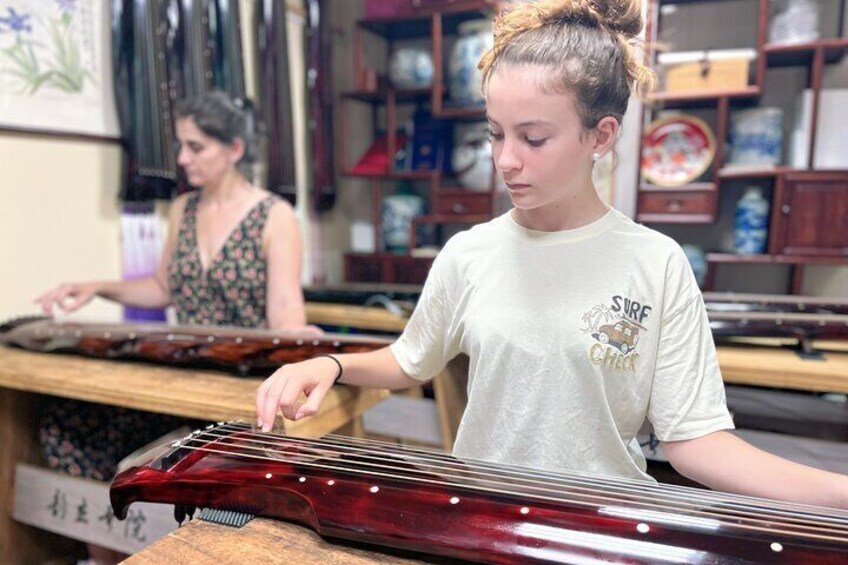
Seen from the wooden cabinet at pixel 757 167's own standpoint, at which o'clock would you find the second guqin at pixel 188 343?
The second guqin is roughly at 1 o'clock from the wooden cabinet.

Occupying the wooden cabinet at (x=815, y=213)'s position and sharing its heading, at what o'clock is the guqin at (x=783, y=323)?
The guqin is roughly at 12 o'clock from the wooden cabinet.

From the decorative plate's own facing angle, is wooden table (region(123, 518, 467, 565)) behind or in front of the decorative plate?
in front

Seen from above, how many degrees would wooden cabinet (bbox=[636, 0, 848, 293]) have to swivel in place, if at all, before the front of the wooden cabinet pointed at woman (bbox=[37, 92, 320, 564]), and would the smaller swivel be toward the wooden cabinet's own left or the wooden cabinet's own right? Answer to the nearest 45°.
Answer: approximately 45° to the wooden cabinet's own right

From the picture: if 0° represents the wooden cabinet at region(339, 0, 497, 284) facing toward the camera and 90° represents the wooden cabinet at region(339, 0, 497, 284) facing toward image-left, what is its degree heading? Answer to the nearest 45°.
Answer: approximately 0°

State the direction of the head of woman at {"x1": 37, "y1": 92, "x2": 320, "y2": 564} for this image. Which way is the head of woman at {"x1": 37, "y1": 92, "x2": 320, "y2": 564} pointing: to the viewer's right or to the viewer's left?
to the viewer's left

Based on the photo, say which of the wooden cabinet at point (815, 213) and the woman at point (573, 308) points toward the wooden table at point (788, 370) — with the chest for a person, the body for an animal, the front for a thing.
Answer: the wooden cabinet

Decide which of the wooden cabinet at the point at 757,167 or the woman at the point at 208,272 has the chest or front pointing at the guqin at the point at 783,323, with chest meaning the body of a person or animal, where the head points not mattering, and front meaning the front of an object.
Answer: the wooden cabinet
